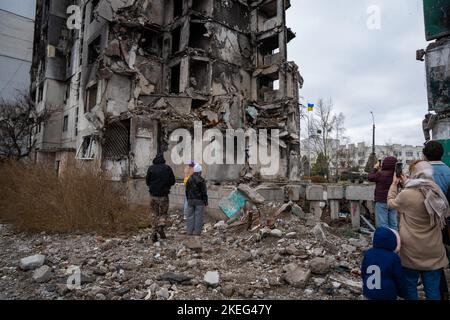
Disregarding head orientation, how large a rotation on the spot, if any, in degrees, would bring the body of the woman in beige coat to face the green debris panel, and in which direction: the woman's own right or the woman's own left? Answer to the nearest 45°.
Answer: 0° — they already face it

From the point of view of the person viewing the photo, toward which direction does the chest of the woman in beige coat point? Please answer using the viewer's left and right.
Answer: facing away from the viewer and to the left of the viewer

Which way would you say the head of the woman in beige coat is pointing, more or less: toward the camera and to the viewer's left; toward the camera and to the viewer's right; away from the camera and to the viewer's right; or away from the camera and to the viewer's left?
away from the camera and to the viewer's left

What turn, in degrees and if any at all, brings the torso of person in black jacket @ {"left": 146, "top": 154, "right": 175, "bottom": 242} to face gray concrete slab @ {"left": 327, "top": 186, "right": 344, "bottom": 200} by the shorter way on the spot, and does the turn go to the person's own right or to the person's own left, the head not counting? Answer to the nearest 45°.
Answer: approximately 90° to the person's own right

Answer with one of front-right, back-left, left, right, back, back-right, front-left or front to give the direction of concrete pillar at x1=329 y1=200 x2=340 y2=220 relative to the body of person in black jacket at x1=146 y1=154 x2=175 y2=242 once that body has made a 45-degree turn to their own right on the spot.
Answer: front-right

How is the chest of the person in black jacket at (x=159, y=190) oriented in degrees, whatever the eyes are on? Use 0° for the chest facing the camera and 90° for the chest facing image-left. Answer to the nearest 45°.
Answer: approximately 180°

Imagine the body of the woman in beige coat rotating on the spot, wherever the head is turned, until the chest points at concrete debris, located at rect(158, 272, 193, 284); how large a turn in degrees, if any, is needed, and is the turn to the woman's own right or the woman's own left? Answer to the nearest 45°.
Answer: approximately 45° to the woman's own left

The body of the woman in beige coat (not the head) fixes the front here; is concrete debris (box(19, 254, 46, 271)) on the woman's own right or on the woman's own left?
on the woman's own left

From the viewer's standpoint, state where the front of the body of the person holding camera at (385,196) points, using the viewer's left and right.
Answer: facing away from the viewer and to the left of the viewer

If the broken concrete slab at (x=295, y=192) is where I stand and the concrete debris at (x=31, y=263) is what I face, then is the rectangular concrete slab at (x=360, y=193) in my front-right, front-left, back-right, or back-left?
back-left

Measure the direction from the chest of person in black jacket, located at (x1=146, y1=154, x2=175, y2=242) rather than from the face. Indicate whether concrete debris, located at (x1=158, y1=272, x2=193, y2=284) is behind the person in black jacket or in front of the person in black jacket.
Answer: behind
